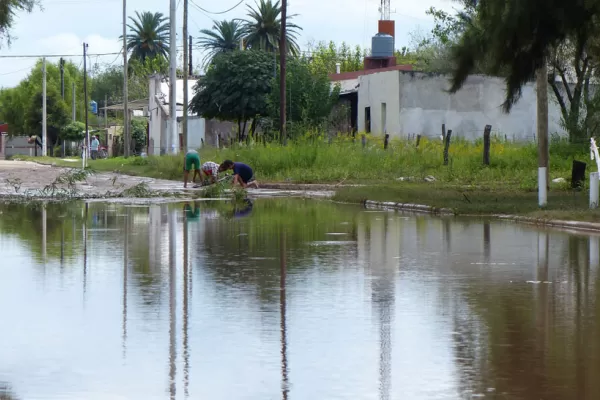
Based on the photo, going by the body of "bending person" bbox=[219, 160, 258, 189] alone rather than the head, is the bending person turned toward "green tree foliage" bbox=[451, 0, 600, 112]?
no

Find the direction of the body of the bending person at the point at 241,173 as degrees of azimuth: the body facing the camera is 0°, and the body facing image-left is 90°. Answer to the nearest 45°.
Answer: approximately 90°

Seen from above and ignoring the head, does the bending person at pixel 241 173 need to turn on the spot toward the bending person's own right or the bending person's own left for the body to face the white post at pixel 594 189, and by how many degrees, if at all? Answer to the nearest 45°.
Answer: approximately 135° to the bending person's own left

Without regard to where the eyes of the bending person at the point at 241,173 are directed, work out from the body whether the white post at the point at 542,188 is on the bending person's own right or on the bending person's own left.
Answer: on the bending person's own left

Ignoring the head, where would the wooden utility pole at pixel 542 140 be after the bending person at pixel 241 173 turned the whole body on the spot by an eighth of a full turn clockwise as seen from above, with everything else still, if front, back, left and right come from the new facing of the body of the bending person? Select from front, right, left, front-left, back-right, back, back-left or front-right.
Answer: back
